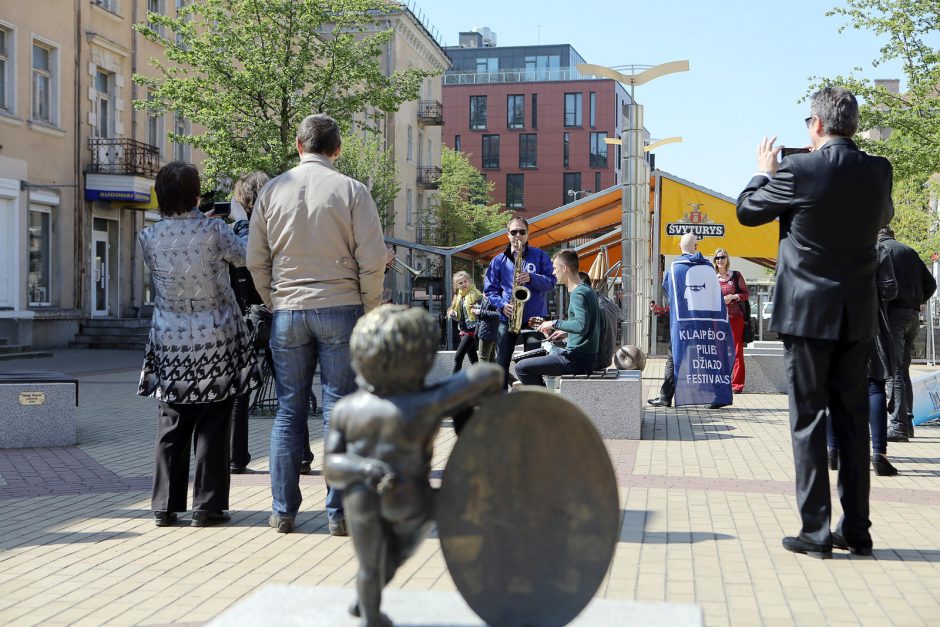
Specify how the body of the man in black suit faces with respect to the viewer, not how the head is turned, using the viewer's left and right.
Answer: facing away from the viewer and to the left of the viewer

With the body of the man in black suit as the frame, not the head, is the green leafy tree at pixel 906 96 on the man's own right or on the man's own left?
on the man's own right

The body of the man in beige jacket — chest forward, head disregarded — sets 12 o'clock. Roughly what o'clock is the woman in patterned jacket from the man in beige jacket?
The woman in patterned jacket is roughly at 10 o'clock from the man in beige jacket.

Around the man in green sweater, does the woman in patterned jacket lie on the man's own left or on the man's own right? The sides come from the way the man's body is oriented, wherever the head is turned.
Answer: on the man's own left

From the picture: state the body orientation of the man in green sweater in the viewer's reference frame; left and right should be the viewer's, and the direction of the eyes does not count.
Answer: facing to the left of the viewer

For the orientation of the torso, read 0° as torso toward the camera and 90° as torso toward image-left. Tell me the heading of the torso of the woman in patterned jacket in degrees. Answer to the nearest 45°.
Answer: approximately 180°

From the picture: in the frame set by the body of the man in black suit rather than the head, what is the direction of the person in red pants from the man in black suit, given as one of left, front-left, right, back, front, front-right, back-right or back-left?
front-right

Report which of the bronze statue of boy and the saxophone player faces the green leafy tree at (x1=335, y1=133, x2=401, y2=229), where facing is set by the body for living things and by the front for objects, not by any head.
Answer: the bronze statue of boy

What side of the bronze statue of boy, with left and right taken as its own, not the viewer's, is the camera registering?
back

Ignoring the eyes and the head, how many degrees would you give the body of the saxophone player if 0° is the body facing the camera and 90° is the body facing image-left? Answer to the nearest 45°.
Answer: approximately 0°

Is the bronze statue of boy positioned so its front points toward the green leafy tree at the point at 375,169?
yes

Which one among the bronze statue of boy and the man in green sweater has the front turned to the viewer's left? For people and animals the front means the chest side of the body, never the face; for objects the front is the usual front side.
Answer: the man in green sweater

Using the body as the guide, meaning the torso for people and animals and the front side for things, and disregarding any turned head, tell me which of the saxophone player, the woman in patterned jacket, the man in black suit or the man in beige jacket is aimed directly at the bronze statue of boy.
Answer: the saxophone player

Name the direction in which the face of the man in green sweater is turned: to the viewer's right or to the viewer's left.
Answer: to the viewer's left

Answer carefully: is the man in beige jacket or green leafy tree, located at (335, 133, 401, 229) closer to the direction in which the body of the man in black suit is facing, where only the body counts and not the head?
the green leafy tree
